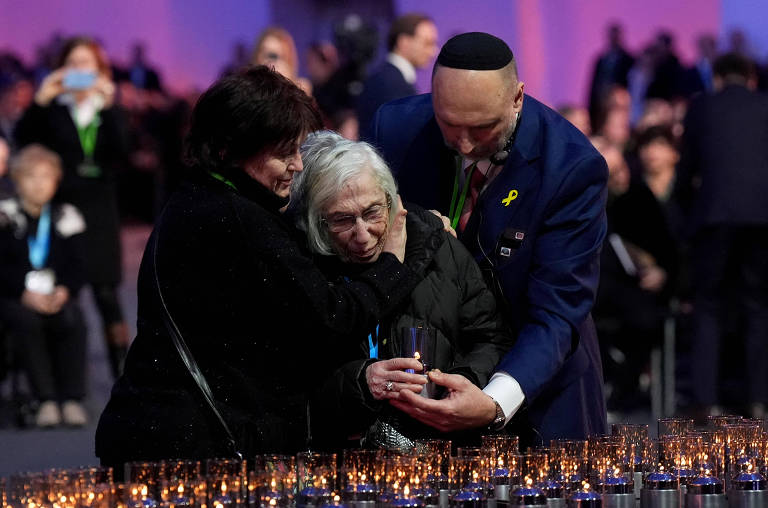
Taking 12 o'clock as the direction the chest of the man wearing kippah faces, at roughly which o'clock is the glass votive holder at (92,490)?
The glass votive holder is roughly at 12 o'clock from the man wearing kippah.

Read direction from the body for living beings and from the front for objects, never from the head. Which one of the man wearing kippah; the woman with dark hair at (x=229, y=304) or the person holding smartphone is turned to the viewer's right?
the woman with dark hair

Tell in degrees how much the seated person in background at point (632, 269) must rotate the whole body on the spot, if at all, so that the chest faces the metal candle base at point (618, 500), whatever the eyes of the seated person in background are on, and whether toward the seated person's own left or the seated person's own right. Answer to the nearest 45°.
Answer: approximately 45° to the seated person's own left

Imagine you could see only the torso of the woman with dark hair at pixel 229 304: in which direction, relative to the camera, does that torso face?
to the viewer's right

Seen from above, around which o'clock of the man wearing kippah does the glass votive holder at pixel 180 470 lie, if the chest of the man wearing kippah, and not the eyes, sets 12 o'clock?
The glass votive holder is roughly at 12 o'clock from the man wearing kippah.

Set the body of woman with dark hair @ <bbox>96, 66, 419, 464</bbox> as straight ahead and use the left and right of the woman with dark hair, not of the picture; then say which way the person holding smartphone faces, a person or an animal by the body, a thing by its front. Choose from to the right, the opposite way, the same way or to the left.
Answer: to the right

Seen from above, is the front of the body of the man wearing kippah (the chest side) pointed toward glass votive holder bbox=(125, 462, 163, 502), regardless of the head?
yes
